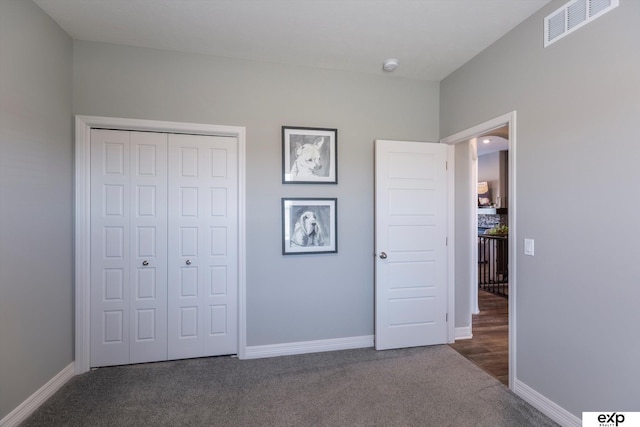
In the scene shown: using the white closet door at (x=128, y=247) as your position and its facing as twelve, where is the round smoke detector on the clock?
The round smoke detector is roughly at 10 o'clock from the white closet door.

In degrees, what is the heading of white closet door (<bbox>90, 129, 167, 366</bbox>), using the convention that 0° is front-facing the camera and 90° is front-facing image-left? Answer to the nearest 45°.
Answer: approximately 0°

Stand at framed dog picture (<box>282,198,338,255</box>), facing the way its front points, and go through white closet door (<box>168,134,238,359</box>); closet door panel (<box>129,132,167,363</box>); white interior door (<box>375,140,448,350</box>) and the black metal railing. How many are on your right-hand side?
2

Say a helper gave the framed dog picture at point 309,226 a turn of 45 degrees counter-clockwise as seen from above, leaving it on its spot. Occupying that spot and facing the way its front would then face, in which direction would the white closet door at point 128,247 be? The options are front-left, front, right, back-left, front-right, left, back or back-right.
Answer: back-right

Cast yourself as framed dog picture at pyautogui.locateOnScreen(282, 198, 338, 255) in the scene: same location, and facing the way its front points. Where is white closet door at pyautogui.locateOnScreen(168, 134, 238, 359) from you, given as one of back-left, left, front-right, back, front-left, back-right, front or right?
right

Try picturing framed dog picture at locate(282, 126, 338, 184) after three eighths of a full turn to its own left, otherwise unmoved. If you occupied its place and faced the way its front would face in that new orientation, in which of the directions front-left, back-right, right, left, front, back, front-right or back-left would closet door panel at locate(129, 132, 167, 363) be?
back-left

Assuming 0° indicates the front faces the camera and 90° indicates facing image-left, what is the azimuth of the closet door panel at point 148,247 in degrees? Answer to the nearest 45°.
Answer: approximately 0°
